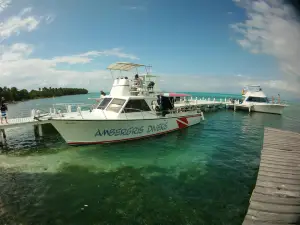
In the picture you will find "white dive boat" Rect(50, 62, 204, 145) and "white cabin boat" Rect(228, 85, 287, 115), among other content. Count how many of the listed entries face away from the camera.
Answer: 0

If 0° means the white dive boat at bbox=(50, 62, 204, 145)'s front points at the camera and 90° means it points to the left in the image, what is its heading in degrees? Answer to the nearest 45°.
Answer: approximately 45°

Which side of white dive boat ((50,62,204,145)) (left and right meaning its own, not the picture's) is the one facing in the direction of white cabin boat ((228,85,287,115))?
back

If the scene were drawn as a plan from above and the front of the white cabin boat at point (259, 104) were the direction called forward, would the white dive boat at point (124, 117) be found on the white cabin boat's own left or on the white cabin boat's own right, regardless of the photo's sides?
on the white cabin boat's own right

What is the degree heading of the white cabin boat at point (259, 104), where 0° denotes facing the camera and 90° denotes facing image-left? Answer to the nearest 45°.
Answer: approximately 315°
